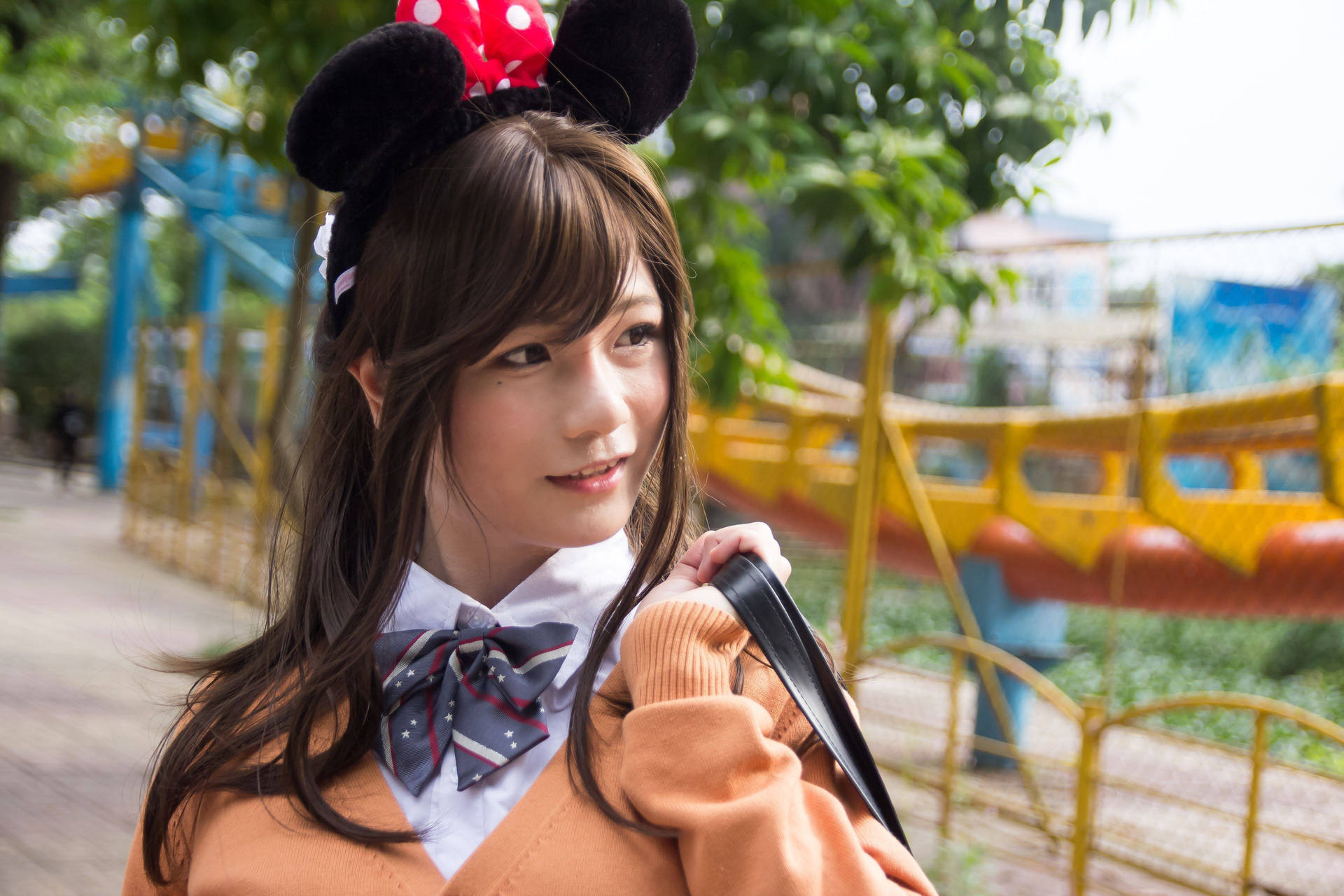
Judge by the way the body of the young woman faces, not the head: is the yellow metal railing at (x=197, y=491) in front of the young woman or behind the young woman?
behind

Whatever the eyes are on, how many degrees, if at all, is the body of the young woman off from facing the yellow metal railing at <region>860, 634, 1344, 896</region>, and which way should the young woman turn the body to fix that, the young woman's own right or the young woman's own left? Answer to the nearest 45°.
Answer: approximately 135° to the young woman's own left

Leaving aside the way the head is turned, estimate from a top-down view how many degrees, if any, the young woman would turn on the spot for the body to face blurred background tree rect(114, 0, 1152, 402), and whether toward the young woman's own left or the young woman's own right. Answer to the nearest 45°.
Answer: approximately 135° to the young woman's own left

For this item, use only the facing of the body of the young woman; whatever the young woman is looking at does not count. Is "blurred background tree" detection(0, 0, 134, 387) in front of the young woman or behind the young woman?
behind

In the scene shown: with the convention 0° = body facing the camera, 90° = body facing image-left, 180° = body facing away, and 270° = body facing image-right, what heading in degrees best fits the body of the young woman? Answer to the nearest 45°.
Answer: approximately 0°

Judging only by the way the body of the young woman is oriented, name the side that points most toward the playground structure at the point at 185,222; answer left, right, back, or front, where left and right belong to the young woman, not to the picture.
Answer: back

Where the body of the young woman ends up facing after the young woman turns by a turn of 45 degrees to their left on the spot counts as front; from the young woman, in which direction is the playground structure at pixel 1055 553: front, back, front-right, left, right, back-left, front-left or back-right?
left

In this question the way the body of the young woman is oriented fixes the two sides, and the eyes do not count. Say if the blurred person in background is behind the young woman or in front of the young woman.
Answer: behind

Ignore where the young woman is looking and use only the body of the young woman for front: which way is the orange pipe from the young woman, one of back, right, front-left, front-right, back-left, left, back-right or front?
back-left
